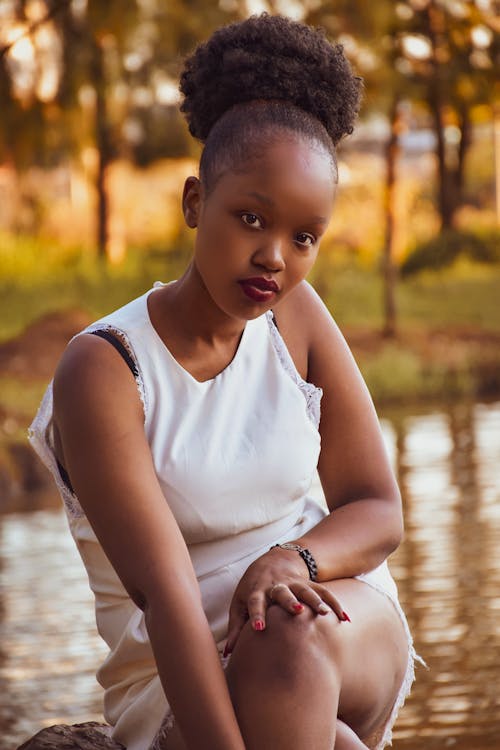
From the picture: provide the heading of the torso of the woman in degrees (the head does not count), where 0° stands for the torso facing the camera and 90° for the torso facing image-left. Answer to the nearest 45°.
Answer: approximately 315°

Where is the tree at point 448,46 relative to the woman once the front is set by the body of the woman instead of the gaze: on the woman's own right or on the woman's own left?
on the woman's own left
